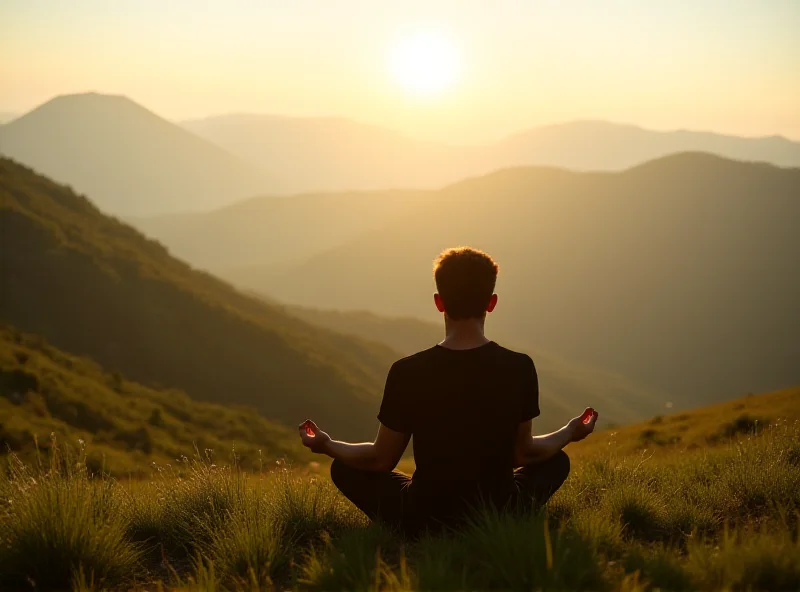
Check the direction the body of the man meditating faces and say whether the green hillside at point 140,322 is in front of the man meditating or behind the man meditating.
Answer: in front

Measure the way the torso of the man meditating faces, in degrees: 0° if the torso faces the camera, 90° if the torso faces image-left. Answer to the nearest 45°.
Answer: approximately 180°

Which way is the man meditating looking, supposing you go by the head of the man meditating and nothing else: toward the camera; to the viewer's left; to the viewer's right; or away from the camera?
away from the camera

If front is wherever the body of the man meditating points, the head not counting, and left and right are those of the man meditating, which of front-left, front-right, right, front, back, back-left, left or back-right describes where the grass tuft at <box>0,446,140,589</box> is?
left

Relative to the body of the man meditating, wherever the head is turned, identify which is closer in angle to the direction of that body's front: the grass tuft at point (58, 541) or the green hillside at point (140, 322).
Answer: the green hillside
